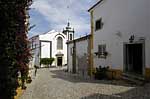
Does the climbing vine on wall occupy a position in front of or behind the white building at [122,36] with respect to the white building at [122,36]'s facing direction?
in front

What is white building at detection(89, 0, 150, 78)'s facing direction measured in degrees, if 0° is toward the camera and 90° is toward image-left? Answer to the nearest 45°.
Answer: approximately 45°
